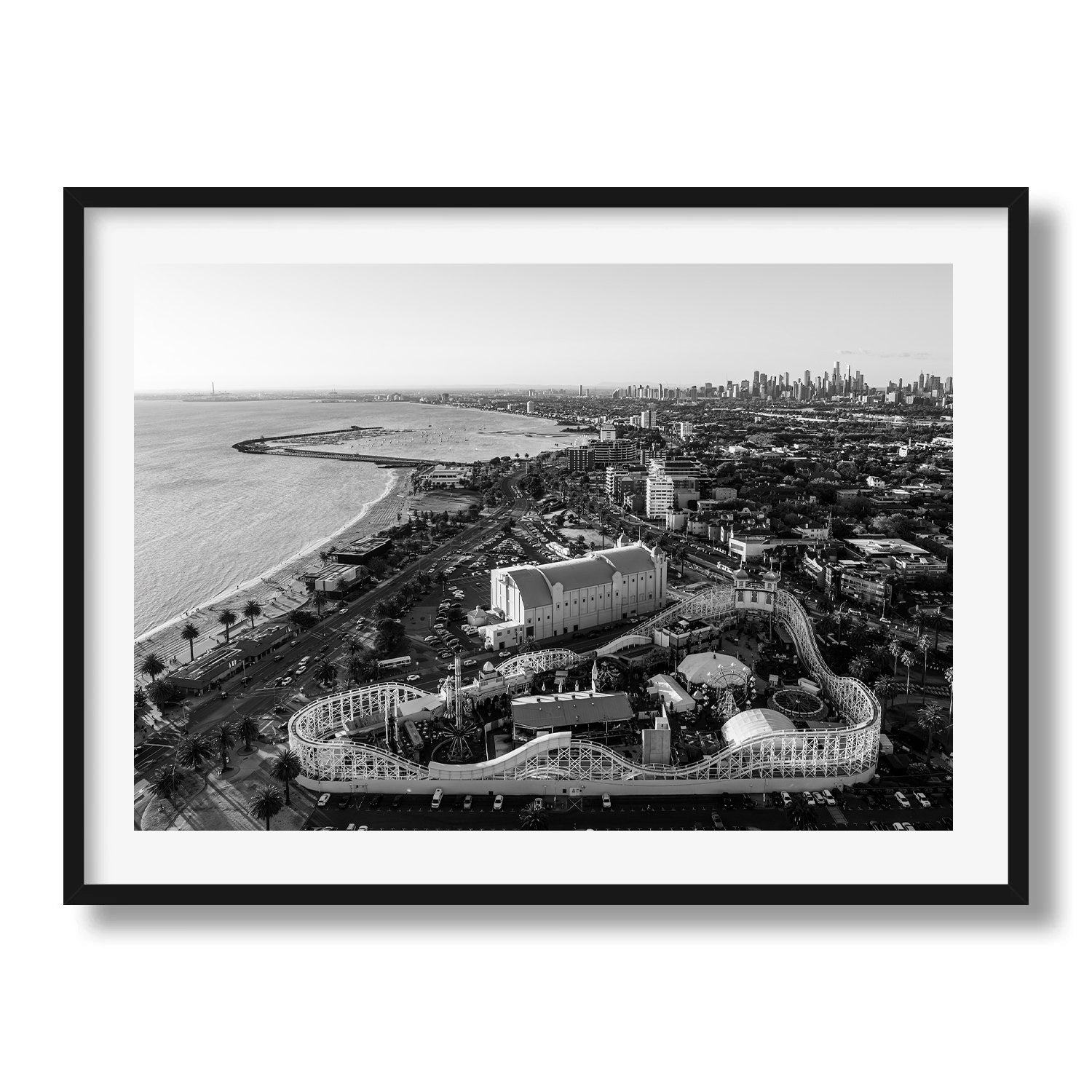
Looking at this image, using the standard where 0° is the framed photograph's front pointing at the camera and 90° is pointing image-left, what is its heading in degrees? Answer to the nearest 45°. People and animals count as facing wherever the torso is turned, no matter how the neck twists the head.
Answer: approximately 0°
